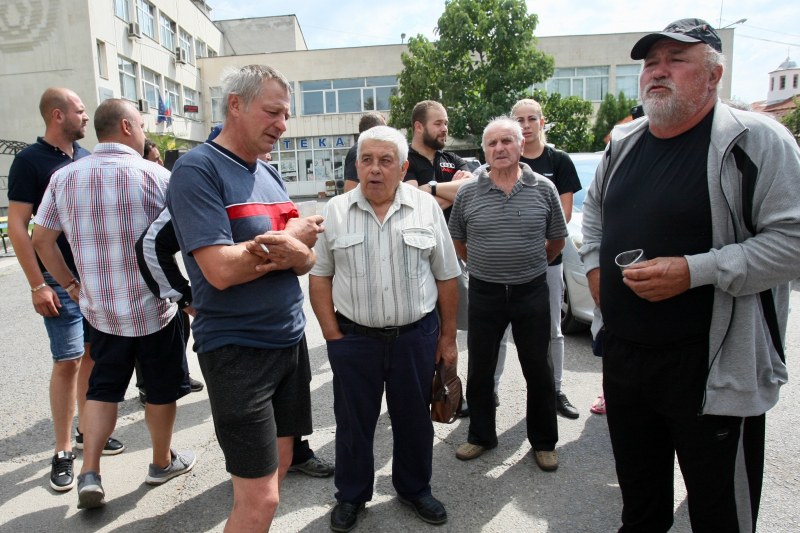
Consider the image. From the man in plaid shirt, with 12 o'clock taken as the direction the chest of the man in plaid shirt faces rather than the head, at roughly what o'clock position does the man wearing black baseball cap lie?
The man wearing black baseball cap is roughly at 3 o'clock from the man in plaid shirt.

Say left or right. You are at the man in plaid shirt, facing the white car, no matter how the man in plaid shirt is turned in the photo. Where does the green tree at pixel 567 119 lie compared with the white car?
left

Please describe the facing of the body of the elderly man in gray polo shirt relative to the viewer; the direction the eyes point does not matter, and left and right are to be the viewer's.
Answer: facing the viewer

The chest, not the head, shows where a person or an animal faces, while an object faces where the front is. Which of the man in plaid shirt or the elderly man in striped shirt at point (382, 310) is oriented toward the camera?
the elderly man in striped shirt

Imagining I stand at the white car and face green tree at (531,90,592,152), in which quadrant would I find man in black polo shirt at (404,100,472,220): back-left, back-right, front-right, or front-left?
back-left

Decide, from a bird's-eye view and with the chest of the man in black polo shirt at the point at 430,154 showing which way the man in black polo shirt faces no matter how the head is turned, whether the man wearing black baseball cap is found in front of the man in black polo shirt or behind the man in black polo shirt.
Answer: in front

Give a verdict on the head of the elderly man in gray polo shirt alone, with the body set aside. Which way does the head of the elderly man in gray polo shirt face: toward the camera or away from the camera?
toward the camera

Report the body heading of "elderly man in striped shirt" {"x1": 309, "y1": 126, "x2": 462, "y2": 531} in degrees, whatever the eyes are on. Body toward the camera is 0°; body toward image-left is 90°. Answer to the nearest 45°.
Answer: approximately 0°

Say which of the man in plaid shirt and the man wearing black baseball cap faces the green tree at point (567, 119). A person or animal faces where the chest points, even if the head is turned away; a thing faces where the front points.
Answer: the man in plaid shirt

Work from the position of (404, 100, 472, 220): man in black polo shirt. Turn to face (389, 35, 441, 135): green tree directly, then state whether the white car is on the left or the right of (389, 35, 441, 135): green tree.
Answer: right

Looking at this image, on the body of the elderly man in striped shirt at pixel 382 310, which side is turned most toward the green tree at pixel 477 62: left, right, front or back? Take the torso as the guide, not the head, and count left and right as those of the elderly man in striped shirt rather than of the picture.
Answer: back

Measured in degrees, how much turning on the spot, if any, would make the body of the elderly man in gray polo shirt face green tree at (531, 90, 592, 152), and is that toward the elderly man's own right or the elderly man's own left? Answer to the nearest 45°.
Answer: approximately 180°

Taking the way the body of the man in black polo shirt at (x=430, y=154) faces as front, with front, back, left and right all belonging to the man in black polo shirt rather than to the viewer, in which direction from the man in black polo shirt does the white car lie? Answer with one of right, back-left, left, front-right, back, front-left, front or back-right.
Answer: left

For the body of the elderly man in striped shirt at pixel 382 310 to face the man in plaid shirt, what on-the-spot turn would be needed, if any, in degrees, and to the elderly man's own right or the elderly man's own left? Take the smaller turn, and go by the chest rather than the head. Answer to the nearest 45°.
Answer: approximately 90° to the elderly man's own right

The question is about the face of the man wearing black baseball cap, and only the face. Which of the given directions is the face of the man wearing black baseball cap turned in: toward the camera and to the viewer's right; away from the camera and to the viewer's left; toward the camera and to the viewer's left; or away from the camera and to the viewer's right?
toward the camera and to the viewer's left

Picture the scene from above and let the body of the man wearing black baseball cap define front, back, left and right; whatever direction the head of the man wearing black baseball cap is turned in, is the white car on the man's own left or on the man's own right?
on the man's own right

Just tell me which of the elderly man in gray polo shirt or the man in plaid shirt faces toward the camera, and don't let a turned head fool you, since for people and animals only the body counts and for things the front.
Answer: the elderly man in gray polo shirt

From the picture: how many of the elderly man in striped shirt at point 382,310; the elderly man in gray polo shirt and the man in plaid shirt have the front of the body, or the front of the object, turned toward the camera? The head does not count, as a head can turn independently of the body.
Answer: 2

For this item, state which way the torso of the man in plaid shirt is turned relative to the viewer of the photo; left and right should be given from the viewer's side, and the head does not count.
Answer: facing away from the viewer and to the right of the viewer

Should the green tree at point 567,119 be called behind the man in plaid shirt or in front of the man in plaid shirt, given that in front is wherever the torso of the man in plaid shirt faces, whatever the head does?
in front
